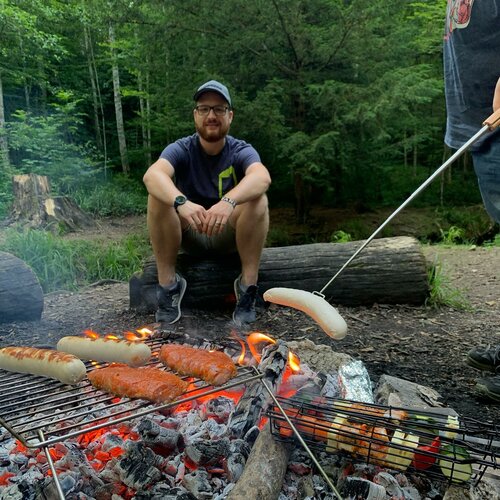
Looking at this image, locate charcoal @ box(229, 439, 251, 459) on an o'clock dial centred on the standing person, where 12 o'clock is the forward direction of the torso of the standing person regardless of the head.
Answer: The charcoal is roughly at 10 o'clock from the standing person.

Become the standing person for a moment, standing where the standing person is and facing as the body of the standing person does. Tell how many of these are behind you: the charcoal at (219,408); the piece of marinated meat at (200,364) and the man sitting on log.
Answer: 0

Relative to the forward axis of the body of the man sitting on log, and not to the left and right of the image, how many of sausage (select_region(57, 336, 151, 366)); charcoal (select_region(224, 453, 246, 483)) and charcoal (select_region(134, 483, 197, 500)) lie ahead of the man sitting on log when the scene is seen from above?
3

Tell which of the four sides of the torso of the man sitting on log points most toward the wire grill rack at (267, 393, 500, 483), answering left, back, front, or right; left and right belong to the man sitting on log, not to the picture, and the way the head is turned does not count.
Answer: front

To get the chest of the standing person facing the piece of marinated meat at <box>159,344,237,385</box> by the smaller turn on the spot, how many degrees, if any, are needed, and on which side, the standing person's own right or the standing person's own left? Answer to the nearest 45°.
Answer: approximately 45° to the standing person's own left

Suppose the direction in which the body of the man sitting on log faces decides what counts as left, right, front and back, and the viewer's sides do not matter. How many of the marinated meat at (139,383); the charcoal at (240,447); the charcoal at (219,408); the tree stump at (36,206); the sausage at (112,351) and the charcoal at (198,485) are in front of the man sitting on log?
5

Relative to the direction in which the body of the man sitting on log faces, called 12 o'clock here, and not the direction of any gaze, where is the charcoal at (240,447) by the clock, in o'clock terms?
The charcoal is roughly at 12 o'clock from the man sitting on log.

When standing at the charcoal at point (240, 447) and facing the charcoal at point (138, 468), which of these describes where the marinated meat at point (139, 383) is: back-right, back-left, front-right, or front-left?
front-right

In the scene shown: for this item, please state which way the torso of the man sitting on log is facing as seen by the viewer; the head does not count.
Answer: toward the camera

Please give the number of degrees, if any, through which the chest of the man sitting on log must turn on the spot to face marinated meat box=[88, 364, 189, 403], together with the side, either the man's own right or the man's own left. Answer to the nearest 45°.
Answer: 0° — they already face it

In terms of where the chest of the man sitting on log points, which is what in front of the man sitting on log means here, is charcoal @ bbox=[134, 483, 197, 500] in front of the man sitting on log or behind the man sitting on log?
in front

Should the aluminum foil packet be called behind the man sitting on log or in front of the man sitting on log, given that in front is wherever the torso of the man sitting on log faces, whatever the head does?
in front

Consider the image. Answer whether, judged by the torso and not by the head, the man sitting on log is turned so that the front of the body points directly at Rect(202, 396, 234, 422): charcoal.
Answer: yes

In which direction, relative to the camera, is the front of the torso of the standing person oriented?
to the viewer's left

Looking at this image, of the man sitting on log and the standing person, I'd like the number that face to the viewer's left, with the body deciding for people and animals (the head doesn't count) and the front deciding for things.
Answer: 1

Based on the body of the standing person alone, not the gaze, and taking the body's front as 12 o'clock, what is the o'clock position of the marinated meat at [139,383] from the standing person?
The marinated meat is roughly at 10 o'clock from the standing person.

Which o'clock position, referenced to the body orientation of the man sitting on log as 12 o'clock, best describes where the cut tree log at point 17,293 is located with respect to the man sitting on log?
The cut tree log is roughly at 3 o'clock from the man sitting on log.

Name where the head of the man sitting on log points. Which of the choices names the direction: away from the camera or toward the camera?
toward the camera
